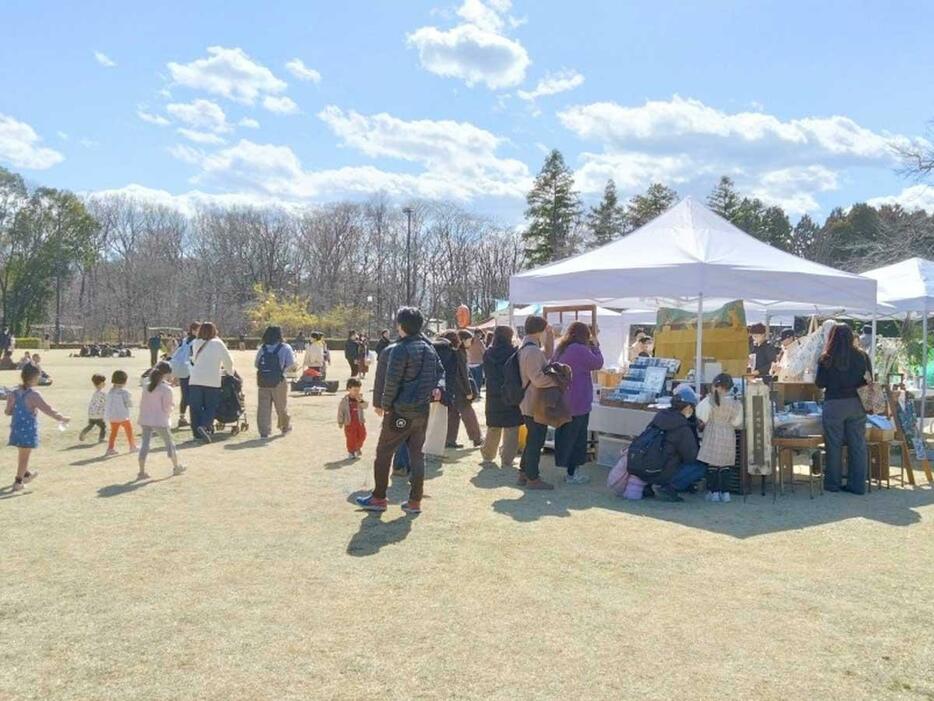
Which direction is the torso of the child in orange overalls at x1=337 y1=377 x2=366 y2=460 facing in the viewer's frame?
toward the camera

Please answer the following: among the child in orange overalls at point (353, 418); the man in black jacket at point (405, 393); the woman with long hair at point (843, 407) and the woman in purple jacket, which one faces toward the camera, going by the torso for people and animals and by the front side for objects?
the child in orange overalls

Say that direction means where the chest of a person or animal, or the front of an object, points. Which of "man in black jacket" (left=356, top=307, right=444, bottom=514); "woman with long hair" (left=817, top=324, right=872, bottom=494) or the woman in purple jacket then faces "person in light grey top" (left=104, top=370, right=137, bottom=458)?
the man in black jacket

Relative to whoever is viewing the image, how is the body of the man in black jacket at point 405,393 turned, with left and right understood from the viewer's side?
facing away from the viewer and to the left of the viewer

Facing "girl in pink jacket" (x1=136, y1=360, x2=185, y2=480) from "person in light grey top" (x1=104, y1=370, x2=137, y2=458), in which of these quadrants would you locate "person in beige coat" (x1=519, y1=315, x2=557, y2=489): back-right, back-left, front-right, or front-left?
front-left

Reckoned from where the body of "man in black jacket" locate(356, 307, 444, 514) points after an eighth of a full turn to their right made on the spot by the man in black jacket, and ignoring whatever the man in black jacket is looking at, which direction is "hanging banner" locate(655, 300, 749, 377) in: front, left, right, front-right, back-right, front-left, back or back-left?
front-right

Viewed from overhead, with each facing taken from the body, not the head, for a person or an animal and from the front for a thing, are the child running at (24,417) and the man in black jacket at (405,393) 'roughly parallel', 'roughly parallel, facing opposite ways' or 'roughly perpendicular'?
roughly perpendicular

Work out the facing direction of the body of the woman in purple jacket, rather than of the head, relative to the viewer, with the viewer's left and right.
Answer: facing away from the viewer and to the right of the viewer

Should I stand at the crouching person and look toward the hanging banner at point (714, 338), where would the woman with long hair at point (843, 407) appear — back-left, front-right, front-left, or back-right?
front-right
